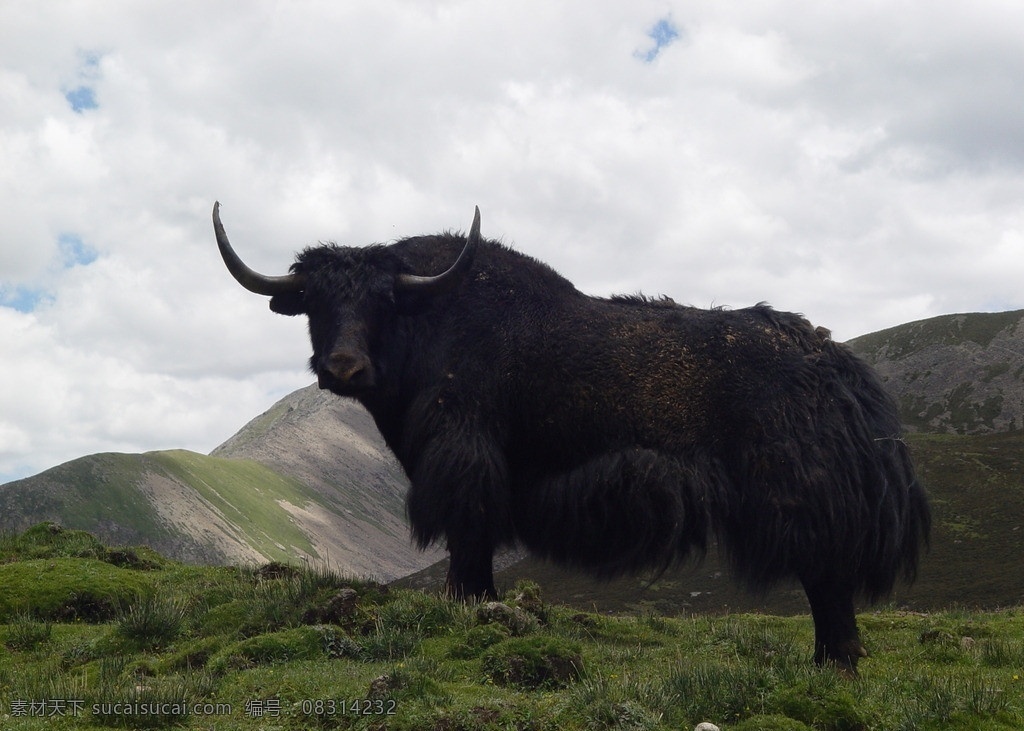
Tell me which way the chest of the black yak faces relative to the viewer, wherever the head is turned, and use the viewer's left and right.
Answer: facing to the left of the viewer
